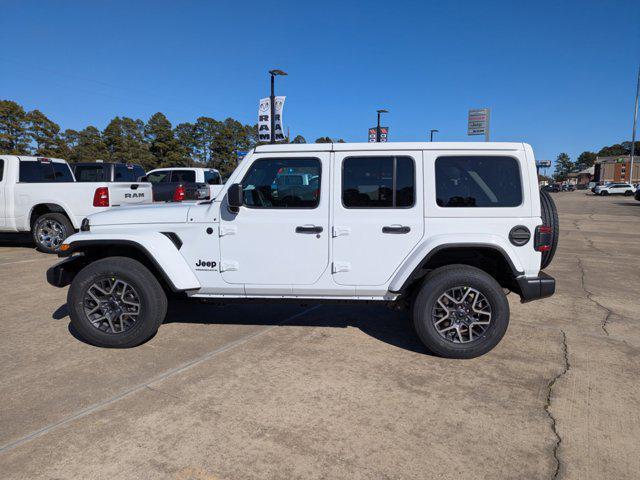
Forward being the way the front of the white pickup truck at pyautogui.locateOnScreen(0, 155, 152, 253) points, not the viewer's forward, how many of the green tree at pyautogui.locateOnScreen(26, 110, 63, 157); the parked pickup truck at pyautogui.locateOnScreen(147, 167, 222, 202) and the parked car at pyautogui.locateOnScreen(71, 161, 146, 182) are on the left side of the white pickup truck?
0

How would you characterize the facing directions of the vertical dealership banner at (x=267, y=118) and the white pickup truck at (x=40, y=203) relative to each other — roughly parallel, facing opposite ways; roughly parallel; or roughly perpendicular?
roughly perpendicular

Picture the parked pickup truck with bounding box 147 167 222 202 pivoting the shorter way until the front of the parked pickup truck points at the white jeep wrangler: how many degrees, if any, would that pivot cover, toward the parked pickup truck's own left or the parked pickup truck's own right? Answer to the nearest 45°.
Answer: approximately 135° to the parked pickup truck's own left

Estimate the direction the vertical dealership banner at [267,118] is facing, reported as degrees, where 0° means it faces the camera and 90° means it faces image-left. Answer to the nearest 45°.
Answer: approximately 0°

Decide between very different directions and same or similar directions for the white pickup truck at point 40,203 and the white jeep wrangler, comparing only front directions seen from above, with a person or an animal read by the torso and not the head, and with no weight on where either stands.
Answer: same or similar directions

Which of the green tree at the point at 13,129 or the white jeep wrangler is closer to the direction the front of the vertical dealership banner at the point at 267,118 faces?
the white jeep wrangler

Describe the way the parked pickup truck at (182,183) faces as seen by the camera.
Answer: facing away from the viewer and to the left of the viewer

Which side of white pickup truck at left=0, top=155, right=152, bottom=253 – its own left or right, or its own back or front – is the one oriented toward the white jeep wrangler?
back

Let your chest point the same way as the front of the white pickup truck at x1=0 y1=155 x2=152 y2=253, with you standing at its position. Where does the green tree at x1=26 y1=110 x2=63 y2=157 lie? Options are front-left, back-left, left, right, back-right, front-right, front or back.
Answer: front-right

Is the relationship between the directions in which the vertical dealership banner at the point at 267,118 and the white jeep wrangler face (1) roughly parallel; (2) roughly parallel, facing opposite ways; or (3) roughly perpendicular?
roughly perpendicular

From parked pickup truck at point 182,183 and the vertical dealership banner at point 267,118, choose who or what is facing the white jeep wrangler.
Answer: the vertical dealership banner

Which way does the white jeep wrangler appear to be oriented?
to the viewer's left

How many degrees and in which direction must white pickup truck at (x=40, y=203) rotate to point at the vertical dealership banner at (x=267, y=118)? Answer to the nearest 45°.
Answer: approximately 90° to its right
